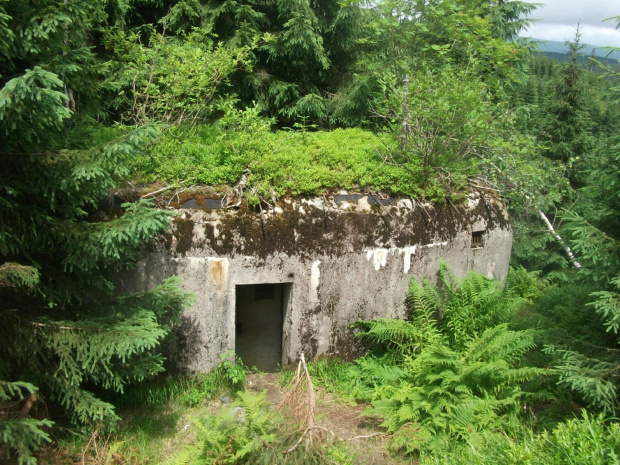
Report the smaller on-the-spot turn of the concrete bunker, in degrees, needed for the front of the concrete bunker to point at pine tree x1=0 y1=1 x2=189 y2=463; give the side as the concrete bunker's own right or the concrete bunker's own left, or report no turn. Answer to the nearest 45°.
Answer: approximately 45° to the concrete bunker's own right

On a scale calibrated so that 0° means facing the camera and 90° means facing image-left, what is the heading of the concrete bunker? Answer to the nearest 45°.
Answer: approximately 0°
